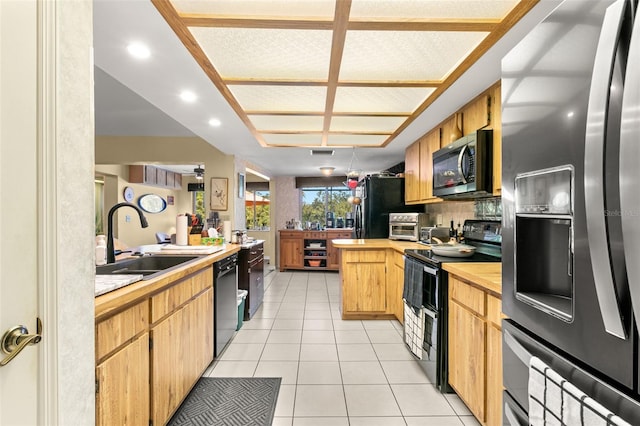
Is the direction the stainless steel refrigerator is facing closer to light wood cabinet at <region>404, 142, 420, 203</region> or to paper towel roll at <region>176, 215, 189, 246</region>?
the paper towel roll

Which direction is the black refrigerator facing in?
to the viewer's left

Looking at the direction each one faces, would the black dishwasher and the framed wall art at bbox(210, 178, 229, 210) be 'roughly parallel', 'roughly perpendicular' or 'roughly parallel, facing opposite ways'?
roughly perpendicular

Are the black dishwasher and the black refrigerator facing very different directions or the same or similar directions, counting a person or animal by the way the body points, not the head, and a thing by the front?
very different directions

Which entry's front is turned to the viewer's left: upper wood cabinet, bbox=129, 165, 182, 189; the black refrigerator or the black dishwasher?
the black refrigerator

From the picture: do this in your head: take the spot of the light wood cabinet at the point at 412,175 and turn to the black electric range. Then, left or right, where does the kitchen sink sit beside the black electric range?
right

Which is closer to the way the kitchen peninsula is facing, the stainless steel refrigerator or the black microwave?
the stainless steel refrigerator

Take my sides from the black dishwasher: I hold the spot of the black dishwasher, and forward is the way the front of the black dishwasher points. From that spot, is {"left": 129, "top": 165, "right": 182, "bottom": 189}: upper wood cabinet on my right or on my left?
on my left

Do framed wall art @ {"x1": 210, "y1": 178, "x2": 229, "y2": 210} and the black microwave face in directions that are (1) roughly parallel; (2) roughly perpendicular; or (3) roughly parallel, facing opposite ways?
roughly perpendicular

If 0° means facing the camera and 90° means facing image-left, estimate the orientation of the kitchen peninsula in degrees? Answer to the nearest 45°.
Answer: approximately 315°

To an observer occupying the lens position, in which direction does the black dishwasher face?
facing to the right of the viewer
